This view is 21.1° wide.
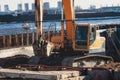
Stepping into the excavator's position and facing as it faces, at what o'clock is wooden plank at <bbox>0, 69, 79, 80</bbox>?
The wooden plank is roughly at 11 o'clock from the excavator.

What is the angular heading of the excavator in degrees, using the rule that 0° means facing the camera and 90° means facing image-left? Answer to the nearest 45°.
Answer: approximately 45°
